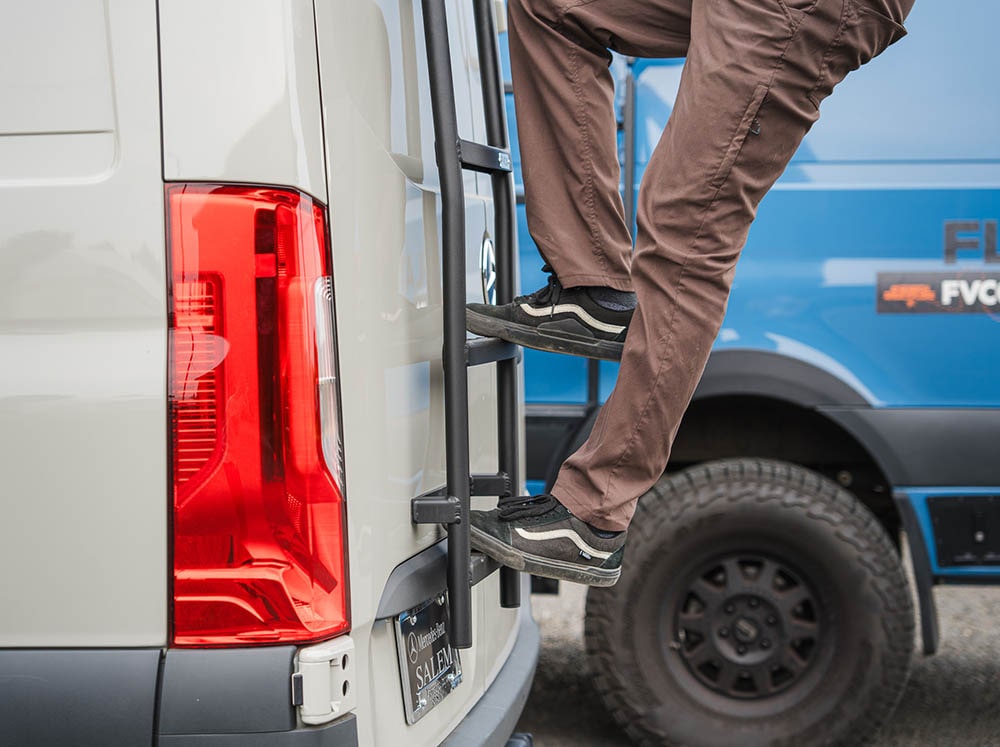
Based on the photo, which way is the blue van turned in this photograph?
to the viewer's left

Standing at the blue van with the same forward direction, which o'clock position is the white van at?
The white van is roughly at 10 o'clock from the blue van.

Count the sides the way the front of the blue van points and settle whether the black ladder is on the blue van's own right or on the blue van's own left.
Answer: on the blue van's own left
